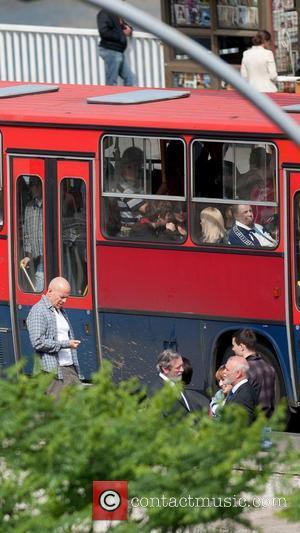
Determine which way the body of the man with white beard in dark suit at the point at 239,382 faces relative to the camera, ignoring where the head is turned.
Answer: to the viewer's left

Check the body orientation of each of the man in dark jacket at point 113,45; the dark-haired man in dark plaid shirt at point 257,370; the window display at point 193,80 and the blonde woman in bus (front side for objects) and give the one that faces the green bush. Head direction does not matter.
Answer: the window display

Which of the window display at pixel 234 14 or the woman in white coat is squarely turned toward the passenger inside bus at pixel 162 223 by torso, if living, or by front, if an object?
the window display

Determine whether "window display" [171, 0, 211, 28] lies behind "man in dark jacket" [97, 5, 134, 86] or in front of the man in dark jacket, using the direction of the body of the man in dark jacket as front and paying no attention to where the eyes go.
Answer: in front

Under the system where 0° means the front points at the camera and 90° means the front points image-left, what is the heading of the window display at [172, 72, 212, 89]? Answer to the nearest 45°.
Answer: approximately 0°

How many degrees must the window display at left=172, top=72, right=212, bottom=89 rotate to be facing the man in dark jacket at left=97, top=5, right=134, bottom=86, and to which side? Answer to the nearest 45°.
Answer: approximately 45° to its right

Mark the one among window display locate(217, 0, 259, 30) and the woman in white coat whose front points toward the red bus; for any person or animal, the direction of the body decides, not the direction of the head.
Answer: the window display

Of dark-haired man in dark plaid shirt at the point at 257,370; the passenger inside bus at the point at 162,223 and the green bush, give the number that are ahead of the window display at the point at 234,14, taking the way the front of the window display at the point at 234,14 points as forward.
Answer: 3

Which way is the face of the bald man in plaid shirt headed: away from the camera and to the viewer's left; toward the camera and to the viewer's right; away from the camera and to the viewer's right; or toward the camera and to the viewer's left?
toward the camera and to the viewer's right
